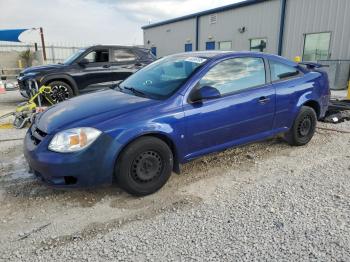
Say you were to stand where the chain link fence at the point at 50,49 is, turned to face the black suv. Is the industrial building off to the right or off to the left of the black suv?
left

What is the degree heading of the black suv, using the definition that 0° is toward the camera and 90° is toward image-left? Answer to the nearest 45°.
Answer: approximately 45°

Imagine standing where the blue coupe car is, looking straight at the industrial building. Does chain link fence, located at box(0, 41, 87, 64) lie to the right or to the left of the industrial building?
left

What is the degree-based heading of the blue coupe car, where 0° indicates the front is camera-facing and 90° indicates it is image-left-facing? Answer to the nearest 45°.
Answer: approximately 45°

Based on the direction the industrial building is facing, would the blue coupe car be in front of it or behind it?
in front

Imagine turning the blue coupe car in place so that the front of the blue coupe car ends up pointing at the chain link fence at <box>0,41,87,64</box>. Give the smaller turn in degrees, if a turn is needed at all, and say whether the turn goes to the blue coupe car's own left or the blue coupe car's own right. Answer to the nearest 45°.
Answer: approximately 90° to the blue coupe car's own right

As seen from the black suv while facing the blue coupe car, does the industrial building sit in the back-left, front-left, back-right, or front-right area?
back-left

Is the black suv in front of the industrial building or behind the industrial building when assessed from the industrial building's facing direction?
in front

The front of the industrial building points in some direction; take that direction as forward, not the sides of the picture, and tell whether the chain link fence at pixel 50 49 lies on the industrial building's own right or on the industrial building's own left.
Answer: on the industrial building's own right

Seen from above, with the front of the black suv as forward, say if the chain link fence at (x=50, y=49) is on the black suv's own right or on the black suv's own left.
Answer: on the black suv's own right
